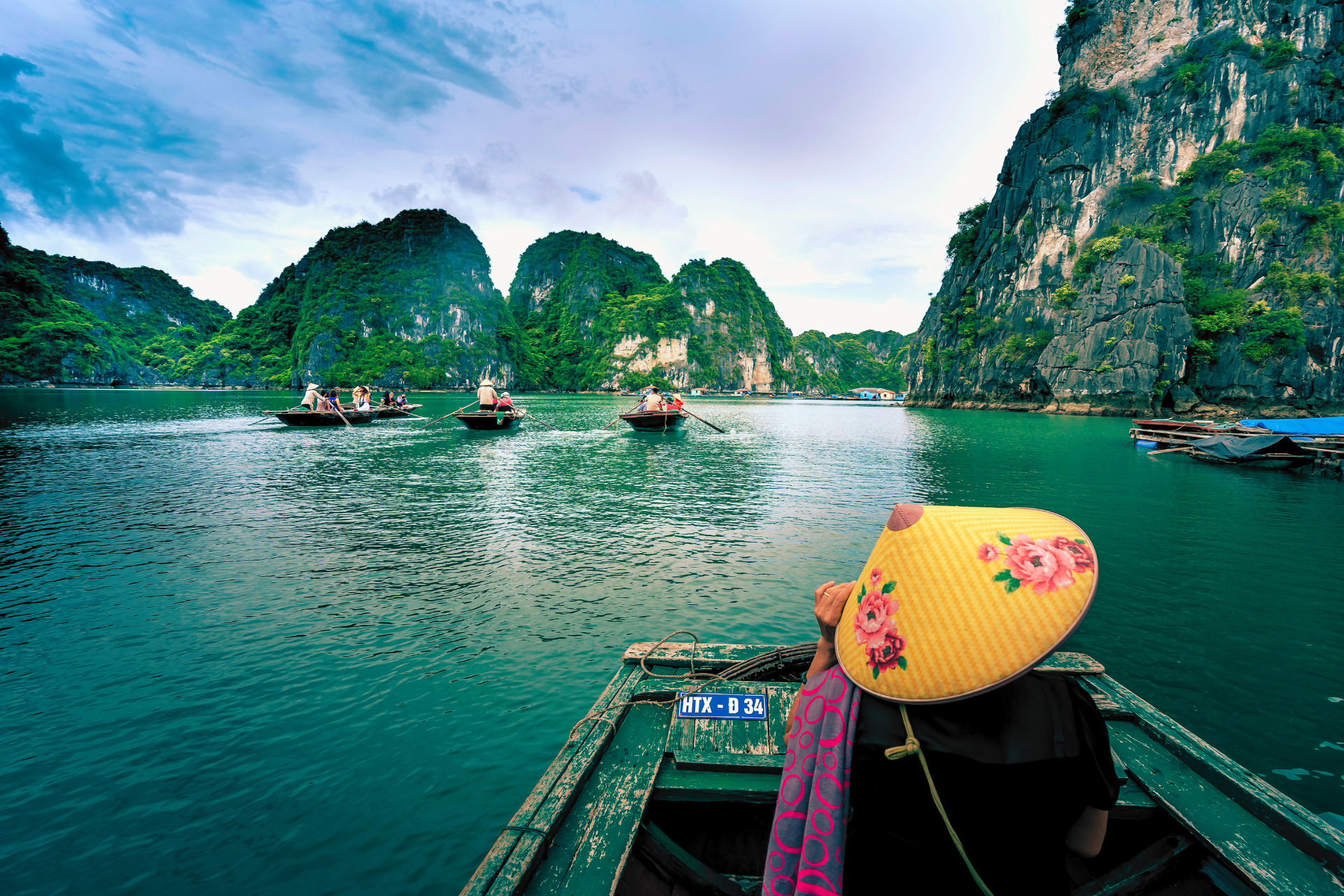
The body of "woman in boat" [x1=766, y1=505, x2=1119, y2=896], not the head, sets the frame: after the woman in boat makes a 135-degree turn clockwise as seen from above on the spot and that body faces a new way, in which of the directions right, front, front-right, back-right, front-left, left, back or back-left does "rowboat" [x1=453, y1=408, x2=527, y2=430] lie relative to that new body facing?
back

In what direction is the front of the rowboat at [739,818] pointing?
away from the camera

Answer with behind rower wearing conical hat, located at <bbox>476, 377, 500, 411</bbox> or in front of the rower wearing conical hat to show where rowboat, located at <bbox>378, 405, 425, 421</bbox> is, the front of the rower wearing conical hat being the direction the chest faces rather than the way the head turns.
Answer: in front

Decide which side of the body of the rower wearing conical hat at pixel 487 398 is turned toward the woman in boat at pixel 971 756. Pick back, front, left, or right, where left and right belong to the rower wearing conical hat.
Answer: back

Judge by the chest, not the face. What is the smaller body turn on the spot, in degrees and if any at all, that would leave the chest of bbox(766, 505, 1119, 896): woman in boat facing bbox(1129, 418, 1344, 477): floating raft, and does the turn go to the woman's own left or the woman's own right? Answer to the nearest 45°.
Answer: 0° — they already face it

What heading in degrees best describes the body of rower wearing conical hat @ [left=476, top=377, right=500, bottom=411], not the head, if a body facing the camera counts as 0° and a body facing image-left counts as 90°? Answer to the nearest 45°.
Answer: approximately 180°

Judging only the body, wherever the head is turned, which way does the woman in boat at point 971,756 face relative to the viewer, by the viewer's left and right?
facing away from the viewer

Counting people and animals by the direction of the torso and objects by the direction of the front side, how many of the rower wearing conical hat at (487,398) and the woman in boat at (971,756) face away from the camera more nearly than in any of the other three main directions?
2

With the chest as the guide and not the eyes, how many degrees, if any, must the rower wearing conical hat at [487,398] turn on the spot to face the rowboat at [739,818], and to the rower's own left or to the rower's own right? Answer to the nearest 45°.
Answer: approximately 180°

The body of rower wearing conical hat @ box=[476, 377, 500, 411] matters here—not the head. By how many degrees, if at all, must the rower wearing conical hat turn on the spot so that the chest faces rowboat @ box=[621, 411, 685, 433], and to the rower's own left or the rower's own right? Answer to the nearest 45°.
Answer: approximately 90° to the rower's own right

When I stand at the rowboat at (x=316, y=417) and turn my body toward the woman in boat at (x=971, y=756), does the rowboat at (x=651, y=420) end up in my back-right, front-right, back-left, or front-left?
front-left

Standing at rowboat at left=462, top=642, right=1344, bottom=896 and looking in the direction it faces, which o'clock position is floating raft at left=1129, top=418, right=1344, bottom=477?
The floating raft is roughly at 1 o'clock from the rowboat.

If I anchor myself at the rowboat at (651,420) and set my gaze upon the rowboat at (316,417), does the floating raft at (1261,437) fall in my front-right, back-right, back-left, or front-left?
back-left
